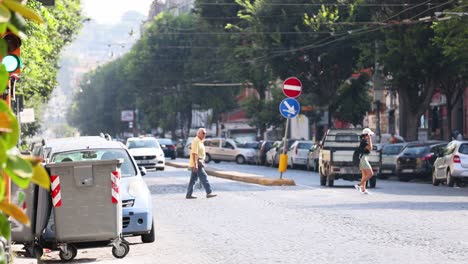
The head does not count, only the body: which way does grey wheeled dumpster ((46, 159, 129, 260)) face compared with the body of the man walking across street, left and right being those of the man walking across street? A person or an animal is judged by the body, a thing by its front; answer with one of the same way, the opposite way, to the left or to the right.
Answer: to the right

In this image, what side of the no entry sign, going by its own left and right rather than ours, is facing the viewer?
front

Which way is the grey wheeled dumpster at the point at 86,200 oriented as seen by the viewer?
toward the camera

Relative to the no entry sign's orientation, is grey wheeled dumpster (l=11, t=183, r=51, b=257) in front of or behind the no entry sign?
in front

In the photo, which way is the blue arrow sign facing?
toward the camera

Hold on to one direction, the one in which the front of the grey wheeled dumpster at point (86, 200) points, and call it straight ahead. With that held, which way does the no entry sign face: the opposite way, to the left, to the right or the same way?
the same way

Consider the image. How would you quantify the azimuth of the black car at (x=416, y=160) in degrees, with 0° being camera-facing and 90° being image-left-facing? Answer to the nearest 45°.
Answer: approximately 225°
